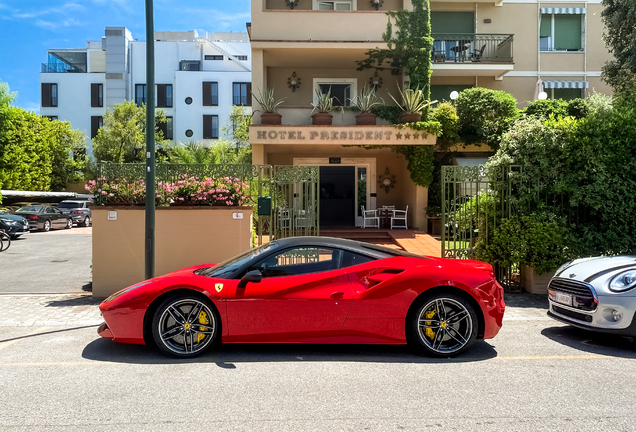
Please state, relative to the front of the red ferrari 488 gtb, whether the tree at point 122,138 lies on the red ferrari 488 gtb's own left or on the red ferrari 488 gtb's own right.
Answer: on the red ferrari 488 gtb's own right

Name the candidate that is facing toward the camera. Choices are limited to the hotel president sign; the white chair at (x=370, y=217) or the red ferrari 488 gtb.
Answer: the hotel president sign

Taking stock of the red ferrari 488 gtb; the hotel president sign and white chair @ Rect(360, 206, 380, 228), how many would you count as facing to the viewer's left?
1

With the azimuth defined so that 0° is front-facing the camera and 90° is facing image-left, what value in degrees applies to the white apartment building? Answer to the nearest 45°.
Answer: approximately 0°

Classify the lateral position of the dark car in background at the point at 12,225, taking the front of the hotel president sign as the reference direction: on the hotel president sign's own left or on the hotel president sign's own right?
on the hotel president sign's own right

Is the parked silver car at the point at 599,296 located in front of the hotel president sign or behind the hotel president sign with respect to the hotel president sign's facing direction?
in front

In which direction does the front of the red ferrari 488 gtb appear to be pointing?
to the viewer's left

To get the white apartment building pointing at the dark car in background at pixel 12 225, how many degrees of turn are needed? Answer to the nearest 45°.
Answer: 0° — it already faces it

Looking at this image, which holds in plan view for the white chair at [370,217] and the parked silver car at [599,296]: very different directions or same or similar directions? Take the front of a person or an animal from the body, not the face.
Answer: very different directions

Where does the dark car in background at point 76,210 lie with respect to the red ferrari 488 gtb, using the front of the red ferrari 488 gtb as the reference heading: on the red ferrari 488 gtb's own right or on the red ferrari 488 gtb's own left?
on the red ferrari 488 gtb's own right

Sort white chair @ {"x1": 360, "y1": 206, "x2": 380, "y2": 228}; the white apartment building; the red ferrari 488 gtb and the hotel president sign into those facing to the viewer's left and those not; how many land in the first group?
1

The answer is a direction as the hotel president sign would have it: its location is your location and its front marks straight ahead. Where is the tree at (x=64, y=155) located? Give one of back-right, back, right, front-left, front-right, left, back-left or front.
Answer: back-right

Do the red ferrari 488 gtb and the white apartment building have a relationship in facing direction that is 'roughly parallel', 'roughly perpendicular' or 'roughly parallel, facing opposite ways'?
roughly perpendicular

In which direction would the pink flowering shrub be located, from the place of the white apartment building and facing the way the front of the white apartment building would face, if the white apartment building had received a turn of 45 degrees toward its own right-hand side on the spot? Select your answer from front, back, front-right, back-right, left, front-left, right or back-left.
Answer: front-left

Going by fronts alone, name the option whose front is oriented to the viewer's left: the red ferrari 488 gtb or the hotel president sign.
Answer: the red ferrari 488 gtb

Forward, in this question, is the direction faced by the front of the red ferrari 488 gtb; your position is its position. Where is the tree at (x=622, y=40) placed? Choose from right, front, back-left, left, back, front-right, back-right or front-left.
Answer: back-right

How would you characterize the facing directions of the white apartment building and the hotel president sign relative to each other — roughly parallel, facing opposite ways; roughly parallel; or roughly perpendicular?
roughly parallel
